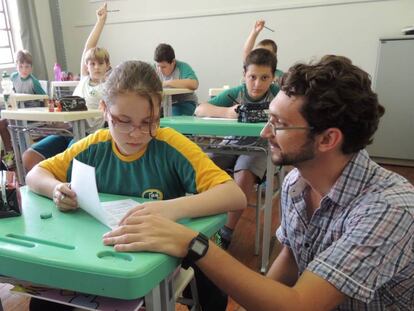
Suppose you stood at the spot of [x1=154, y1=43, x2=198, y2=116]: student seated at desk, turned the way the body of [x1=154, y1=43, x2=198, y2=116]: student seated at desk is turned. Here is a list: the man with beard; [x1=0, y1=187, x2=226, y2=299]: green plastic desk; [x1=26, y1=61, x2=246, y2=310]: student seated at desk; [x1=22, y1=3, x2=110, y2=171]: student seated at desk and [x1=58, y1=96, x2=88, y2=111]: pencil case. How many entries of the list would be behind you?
0

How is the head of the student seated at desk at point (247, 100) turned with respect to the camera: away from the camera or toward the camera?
toward the camera

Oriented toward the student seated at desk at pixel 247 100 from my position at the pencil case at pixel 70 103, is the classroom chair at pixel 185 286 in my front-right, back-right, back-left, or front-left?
front-right

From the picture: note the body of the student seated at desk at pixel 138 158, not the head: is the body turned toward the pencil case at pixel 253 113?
no

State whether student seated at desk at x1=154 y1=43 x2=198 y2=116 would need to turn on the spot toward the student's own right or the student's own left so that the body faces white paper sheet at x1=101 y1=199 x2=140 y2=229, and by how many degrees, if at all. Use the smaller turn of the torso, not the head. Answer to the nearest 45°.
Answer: approximately 45° to the student's own left

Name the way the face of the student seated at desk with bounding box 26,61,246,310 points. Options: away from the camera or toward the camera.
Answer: toward the camera

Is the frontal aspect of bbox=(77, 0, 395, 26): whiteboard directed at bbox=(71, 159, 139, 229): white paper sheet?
yes

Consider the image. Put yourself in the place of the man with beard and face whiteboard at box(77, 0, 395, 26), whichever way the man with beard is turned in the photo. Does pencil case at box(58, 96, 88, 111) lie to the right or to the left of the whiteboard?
left

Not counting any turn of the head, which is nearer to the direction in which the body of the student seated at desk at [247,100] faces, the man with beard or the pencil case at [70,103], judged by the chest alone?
the man with beard

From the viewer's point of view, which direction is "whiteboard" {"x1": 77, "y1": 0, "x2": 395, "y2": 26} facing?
toward the camera

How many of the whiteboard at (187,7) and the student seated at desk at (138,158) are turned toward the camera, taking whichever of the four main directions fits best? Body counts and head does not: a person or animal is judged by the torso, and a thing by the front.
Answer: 2

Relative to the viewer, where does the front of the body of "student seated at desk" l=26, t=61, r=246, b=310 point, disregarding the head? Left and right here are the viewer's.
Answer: facing the viewer

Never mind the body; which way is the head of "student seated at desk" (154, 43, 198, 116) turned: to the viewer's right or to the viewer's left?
to the viewer's left
